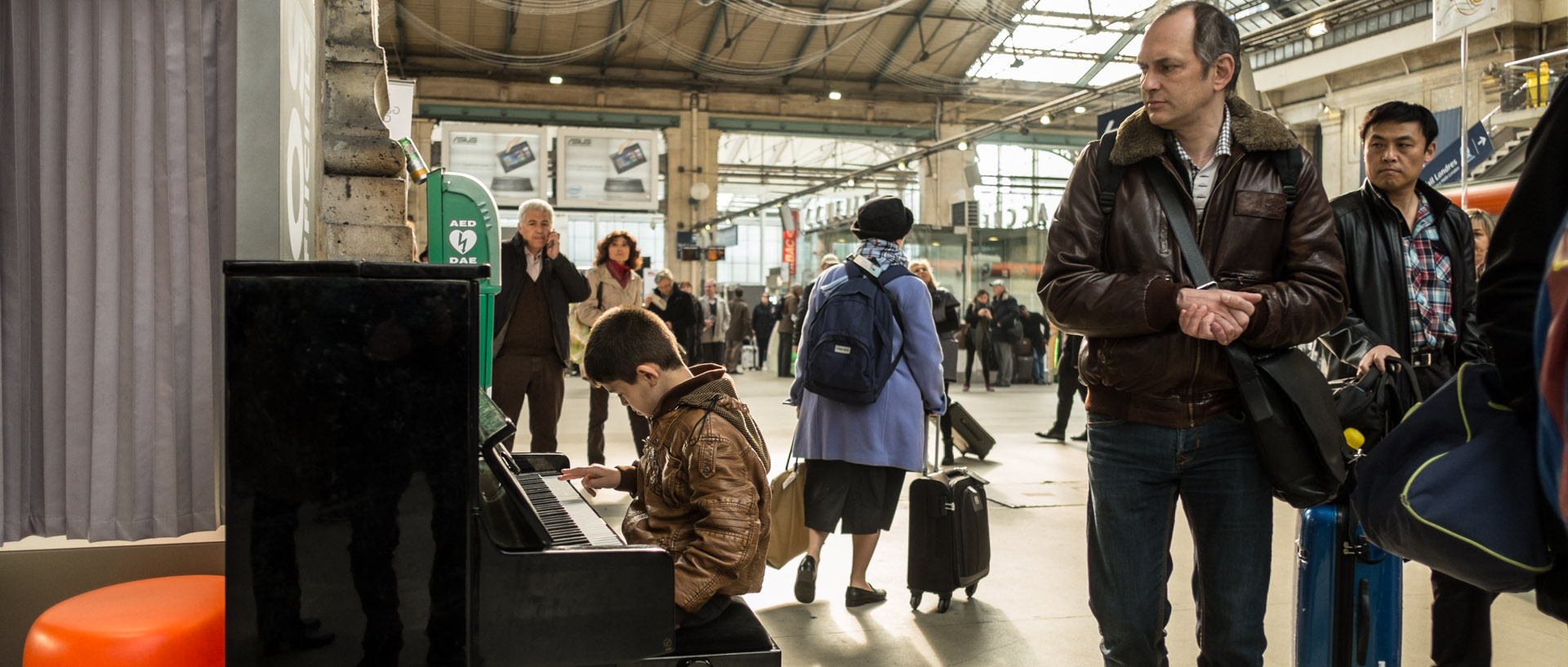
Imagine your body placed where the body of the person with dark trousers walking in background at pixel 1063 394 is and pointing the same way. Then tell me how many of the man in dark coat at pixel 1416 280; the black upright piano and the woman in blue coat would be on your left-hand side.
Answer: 3

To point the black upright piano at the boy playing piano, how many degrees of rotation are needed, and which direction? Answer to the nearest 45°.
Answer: approximately 45° to its left

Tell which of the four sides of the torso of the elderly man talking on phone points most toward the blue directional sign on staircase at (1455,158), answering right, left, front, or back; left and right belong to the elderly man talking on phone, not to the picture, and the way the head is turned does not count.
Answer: left

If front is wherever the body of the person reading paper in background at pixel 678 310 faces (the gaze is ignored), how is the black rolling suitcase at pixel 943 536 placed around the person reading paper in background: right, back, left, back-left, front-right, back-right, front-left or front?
front-left

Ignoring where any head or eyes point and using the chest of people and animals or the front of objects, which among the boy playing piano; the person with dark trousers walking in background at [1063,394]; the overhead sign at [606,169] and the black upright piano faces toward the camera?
the overhead sign

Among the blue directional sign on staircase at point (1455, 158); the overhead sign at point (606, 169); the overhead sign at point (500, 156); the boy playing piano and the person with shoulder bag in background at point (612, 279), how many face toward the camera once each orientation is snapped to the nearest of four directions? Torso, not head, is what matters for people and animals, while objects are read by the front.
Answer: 4

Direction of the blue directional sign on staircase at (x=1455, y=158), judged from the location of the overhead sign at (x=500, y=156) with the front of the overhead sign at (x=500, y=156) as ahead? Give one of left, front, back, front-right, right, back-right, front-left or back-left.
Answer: front-left

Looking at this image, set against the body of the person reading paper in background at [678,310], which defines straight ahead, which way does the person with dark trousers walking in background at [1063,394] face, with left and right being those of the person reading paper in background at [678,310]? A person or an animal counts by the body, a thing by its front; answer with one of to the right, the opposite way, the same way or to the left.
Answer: to the right

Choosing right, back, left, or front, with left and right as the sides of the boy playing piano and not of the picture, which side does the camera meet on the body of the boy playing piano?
left

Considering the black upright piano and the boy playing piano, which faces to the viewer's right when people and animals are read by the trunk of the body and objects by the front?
the black upright piano

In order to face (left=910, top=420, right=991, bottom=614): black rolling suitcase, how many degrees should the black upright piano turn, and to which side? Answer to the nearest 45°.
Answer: approximately 45° to its left

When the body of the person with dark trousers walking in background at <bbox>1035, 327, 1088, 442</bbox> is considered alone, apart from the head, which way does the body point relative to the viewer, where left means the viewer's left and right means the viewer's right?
facing to the left of the viewer

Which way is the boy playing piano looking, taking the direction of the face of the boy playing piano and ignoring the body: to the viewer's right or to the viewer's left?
to the viewer's left
